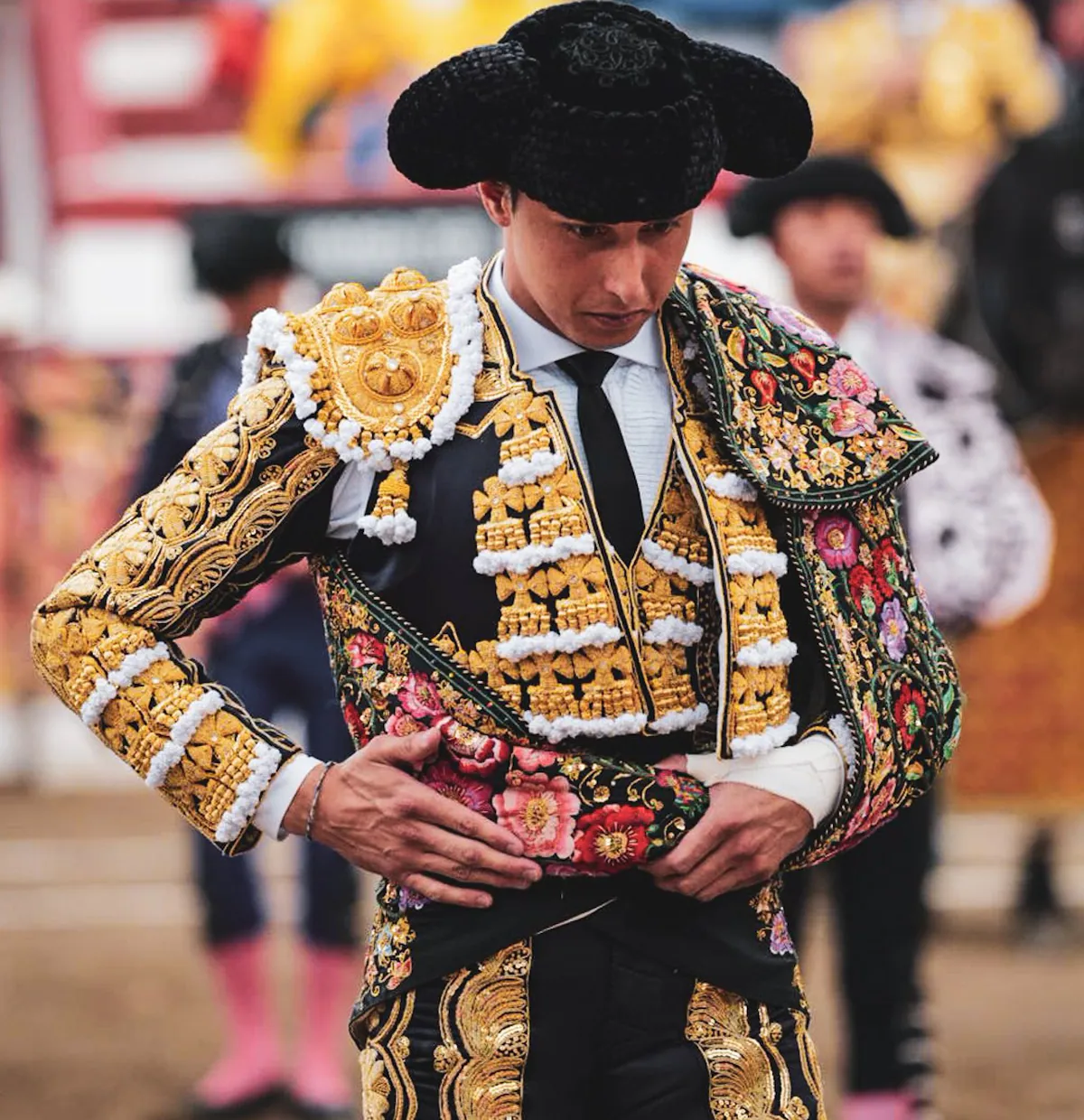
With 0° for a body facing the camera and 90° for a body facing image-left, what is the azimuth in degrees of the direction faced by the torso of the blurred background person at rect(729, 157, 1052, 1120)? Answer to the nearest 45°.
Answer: approximately 0°

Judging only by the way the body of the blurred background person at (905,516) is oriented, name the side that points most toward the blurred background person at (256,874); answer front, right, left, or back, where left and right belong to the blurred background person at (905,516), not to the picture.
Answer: right

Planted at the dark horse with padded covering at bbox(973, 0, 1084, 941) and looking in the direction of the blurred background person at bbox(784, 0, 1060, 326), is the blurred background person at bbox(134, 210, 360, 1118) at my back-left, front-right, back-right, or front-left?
back-left

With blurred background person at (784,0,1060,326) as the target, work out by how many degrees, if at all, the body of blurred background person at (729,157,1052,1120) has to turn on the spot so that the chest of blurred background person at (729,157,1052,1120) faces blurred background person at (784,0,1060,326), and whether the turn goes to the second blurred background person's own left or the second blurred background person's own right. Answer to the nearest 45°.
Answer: approximately 180°

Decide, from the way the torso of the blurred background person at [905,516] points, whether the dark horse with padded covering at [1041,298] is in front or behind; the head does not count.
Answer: behind
